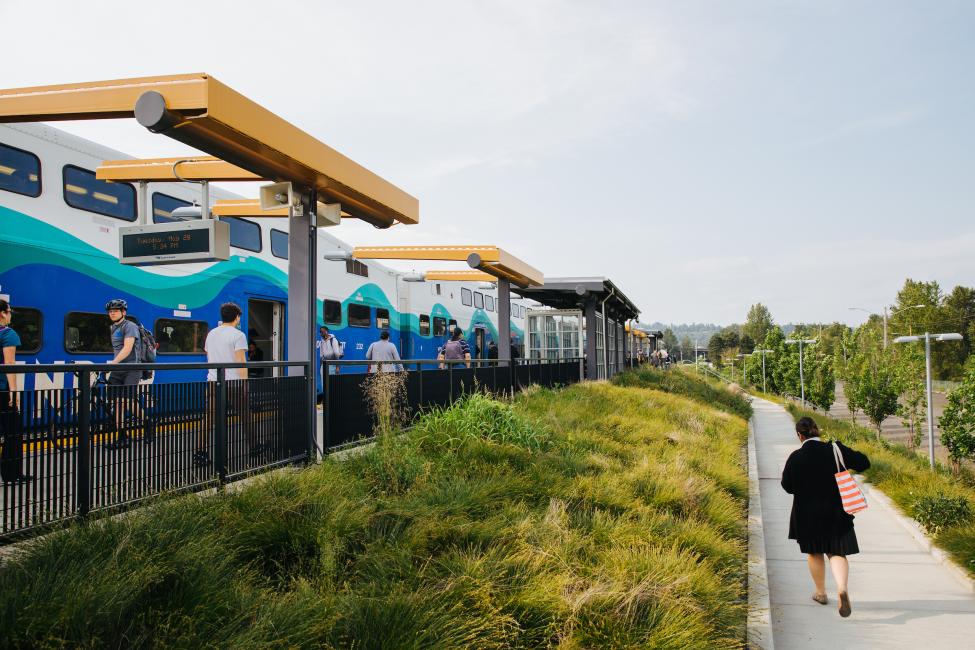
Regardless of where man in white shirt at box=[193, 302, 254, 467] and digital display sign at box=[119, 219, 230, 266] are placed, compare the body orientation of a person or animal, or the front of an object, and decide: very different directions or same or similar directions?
very different directions

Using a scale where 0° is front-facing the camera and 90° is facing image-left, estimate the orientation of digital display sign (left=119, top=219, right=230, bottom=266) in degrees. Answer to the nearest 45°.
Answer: approximately 45°

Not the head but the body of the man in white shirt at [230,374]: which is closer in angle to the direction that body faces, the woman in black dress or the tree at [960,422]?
the tree

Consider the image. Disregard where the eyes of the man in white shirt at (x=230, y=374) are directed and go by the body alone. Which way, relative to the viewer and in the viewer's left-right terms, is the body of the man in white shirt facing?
facing away from the viewer and to the right of the viewer

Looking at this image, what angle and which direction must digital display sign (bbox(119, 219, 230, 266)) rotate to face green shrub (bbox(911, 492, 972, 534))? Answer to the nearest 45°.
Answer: approximately 135° to its left

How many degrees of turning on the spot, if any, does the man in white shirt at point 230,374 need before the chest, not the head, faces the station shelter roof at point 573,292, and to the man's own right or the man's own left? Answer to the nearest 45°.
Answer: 0° — they already face it

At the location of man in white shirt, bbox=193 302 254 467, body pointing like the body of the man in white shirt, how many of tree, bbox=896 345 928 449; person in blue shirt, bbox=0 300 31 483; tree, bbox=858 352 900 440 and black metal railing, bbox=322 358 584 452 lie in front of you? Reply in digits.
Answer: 3
